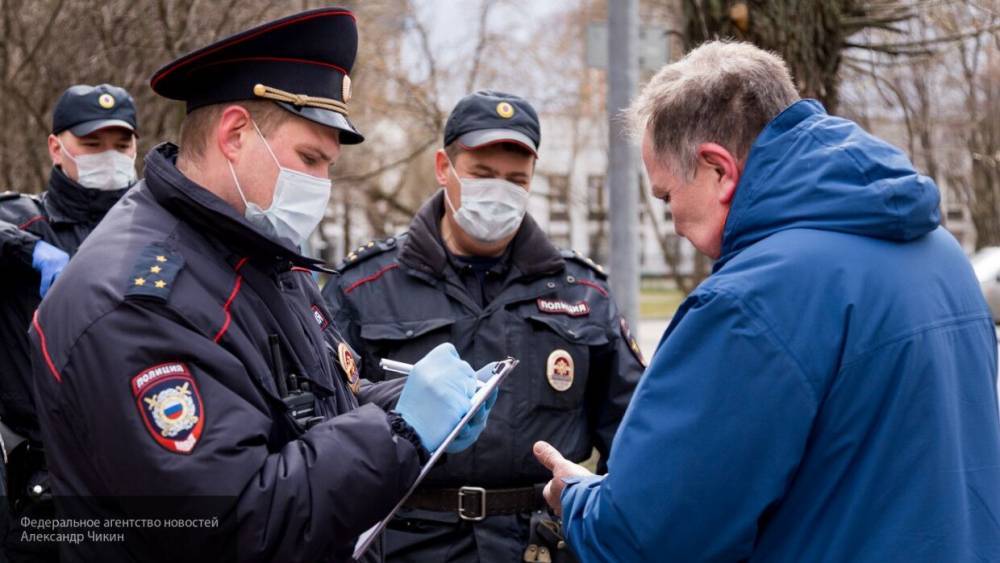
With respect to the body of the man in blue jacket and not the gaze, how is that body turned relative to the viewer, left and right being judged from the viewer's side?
facing away from the viewer and to the left of the viewer

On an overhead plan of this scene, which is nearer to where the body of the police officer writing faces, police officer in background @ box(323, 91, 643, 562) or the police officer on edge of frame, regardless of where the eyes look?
the police officer in background

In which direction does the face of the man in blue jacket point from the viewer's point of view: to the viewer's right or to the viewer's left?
to the viewer's left

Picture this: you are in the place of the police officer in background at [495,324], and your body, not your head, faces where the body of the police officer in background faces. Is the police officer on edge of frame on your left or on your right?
on your right

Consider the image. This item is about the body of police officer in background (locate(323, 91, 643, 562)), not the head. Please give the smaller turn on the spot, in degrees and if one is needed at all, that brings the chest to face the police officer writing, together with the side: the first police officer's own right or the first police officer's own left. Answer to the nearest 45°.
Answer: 0° — they already face them

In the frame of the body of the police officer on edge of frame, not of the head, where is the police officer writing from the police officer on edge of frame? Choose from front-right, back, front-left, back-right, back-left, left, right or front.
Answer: front-right

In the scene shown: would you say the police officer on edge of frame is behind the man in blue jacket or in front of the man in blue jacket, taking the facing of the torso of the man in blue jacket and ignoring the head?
in front

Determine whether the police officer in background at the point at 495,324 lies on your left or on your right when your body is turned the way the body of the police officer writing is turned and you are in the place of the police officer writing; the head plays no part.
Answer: on your left

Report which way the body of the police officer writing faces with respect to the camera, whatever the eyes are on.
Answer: to the viewer's right

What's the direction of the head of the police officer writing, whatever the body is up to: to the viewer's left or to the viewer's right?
to the viewer's right

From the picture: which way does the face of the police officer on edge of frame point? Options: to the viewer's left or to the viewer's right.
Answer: to the viewer's right

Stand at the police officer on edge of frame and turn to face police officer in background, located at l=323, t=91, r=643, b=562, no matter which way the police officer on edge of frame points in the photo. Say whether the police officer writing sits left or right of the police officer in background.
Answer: right
